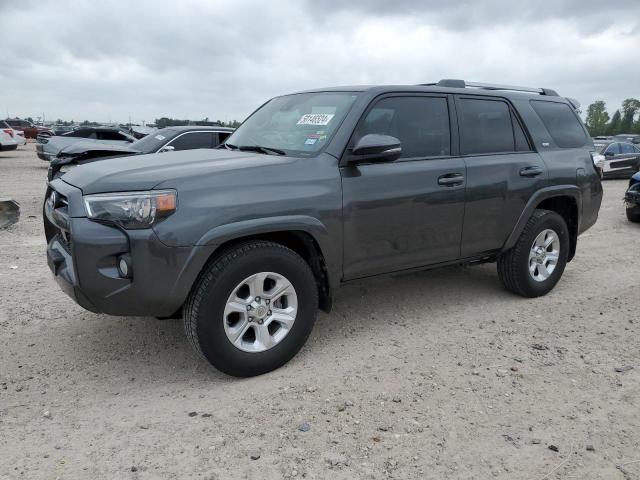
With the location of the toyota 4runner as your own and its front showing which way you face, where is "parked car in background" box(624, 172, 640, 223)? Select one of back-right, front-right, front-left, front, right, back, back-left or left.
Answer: back

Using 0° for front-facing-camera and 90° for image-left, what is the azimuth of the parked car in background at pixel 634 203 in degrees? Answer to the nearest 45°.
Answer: approximately 45°

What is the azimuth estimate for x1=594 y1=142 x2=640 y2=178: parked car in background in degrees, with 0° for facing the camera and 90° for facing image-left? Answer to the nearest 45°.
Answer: approximately 45°

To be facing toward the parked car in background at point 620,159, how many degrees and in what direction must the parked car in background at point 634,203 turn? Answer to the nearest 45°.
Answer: approximately 135° to its right

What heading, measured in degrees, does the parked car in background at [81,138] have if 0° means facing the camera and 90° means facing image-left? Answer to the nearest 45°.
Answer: approximately 45°

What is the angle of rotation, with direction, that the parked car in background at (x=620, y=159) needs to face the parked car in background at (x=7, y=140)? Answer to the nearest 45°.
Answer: approximately 45° to its right

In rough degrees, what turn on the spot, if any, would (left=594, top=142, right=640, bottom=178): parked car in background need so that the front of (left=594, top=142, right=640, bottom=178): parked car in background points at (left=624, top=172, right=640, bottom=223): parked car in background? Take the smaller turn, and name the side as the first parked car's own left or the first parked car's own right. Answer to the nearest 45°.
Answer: approximately 45° to the first parked car's own left
